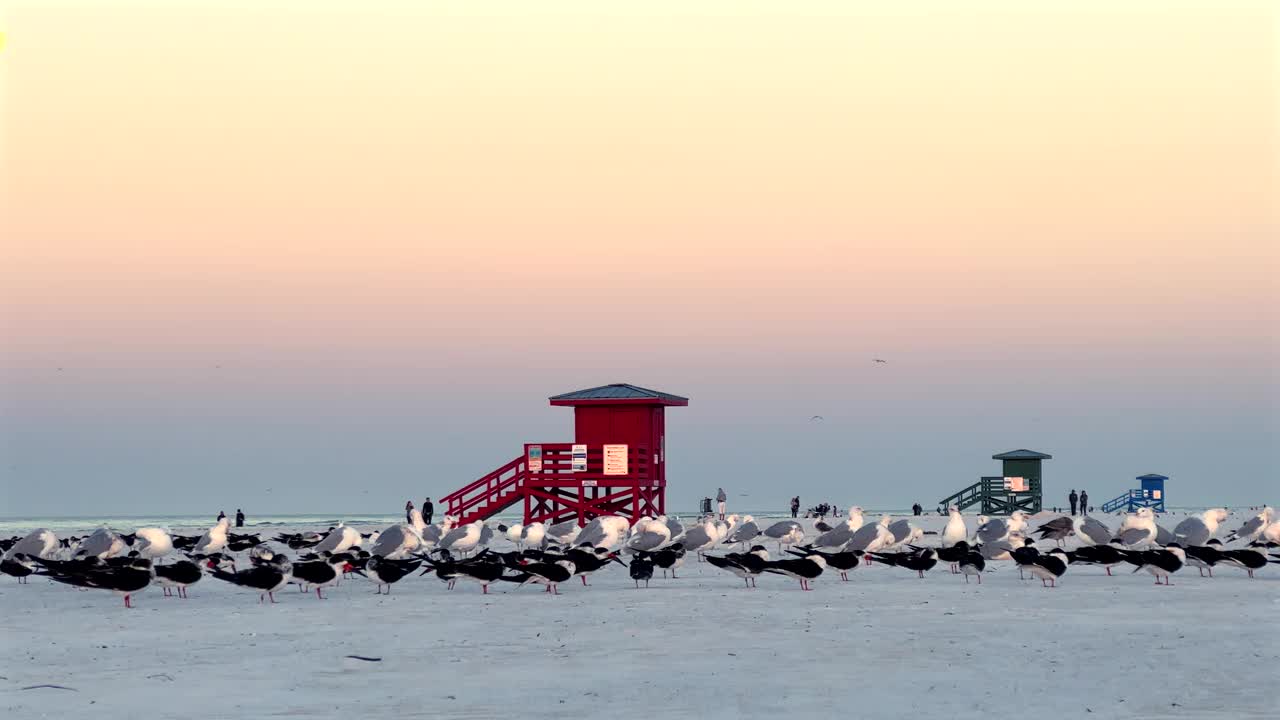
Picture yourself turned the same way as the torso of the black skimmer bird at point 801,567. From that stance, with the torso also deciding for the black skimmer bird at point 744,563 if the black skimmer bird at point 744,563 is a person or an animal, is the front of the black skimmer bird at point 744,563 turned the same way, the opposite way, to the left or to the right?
the same way

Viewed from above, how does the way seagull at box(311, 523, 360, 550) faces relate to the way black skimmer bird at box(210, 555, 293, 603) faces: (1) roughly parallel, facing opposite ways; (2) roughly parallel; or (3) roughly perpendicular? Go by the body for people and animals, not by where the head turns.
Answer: roughly parallel

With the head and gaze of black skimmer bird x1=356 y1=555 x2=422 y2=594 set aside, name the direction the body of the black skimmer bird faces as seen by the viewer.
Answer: to the viewer's left

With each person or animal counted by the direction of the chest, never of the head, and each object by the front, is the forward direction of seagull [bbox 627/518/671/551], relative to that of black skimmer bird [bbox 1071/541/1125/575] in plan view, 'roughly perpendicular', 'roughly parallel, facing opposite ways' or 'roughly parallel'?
roughly parallel
